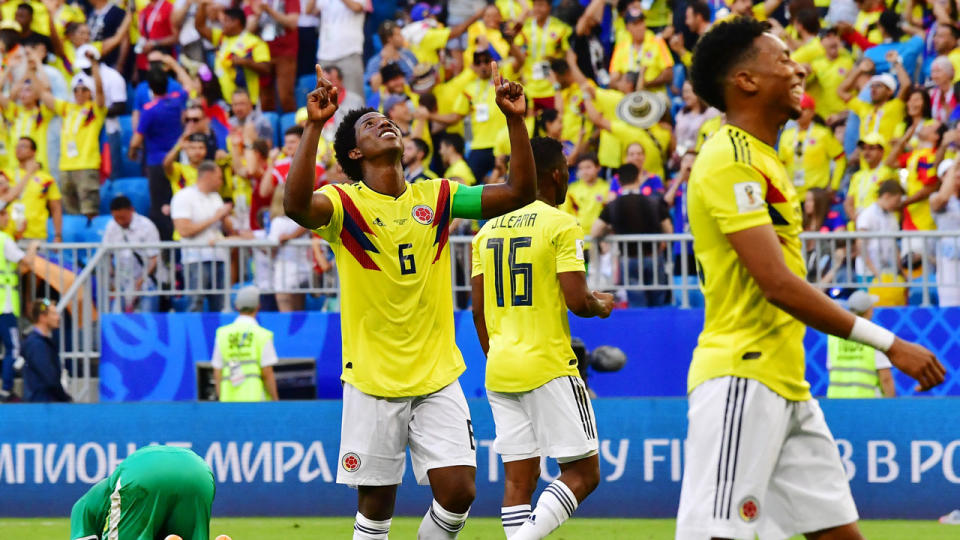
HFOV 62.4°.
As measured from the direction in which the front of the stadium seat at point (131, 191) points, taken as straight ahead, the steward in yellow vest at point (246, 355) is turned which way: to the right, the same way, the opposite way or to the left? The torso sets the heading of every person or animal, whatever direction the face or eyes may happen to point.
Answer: the opposite way

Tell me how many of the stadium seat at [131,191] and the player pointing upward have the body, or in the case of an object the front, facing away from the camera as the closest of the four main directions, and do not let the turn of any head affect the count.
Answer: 0

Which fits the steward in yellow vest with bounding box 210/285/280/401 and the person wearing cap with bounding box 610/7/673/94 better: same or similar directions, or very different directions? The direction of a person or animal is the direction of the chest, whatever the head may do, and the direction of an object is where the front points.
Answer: very different directions

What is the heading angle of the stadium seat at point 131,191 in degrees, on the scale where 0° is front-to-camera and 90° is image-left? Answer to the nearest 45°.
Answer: approximately 0°

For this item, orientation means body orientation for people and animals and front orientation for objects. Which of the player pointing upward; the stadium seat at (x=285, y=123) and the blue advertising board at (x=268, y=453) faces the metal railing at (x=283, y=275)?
the stadium seat

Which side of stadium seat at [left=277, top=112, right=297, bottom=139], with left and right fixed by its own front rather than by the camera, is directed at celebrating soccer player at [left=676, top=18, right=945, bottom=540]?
front
